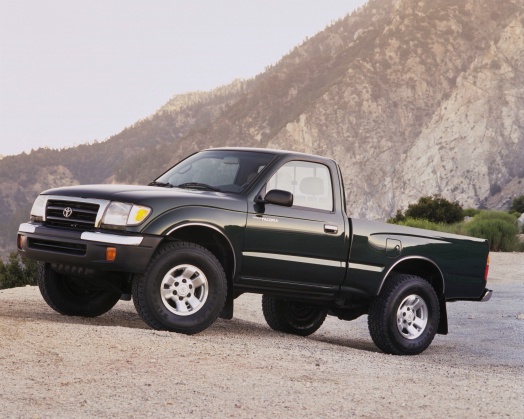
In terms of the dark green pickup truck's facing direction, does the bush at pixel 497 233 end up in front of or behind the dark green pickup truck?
behind

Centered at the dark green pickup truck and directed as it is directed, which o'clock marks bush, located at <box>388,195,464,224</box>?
The bush is roughly at 5 o'clock from the dark green pickup truck.

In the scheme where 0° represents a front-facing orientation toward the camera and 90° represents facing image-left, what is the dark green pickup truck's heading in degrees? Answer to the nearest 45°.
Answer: approximately 45°

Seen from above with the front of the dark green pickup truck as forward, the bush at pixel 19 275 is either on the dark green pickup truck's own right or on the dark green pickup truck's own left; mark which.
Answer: on the dark green pickup truck's own right
